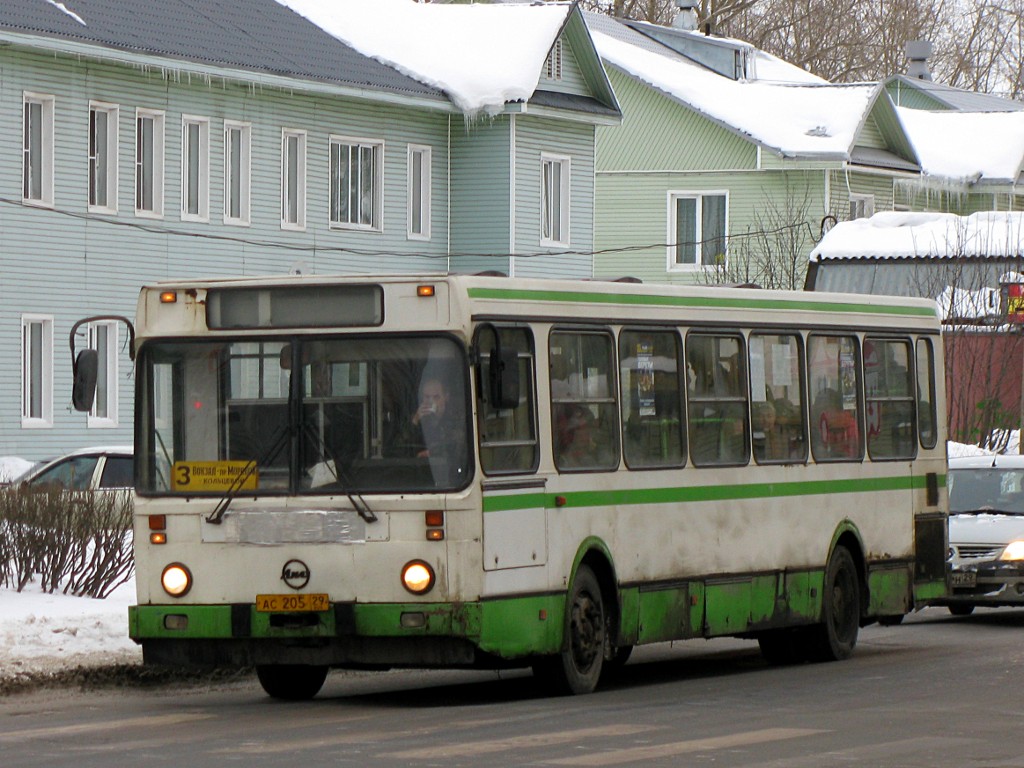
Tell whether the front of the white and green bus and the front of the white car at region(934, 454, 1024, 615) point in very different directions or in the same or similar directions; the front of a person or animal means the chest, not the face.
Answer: same or similar directions

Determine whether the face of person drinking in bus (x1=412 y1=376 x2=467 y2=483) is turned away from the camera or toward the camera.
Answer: toward the camera

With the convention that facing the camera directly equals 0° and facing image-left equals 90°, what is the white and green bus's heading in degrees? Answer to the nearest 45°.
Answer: approximately 45°

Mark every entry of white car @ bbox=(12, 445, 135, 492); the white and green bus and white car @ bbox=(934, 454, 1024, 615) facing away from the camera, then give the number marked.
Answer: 0

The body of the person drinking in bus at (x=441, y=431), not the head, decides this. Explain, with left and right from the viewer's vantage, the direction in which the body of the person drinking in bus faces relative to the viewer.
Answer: facing the viewer and to the left of the viewer

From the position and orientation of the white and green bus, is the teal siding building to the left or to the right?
on its right

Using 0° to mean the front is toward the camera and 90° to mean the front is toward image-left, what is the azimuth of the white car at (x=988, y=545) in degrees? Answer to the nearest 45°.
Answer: approximately 45°

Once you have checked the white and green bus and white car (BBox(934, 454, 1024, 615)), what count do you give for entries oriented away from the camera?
0

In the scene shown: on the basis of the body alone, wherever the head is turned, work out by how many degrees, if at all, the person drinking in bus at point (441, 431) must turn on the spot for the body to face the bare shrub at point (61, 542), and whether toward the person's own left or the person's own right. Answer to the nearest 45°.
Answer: approximately 90° to the person's own right

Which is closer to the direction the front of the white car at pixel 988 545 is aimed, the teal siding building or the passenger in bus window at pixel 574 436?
the passenger in bus window

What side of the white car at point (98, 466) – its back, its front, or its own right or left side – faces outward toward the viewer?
left

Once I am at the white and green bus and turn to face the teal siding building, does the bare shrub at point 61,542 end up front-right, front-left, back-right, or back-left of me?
front-left

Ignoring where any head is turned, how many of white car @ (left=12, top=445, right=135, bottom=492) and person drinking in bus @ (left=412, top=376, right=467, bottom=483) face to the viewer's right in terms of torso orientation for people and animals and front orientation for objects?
0

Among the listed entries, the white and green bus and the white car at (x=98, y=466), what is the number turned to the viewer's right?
0

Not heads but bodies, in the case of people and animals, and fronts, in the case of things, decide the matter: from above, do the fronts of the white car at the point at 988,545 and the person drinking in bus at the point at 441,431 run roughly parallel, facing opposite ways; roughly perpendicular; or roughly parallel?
roughly parallel

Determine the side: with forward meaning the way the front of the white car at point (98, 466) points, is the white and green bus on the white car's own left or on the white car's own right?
on the white car's own left
